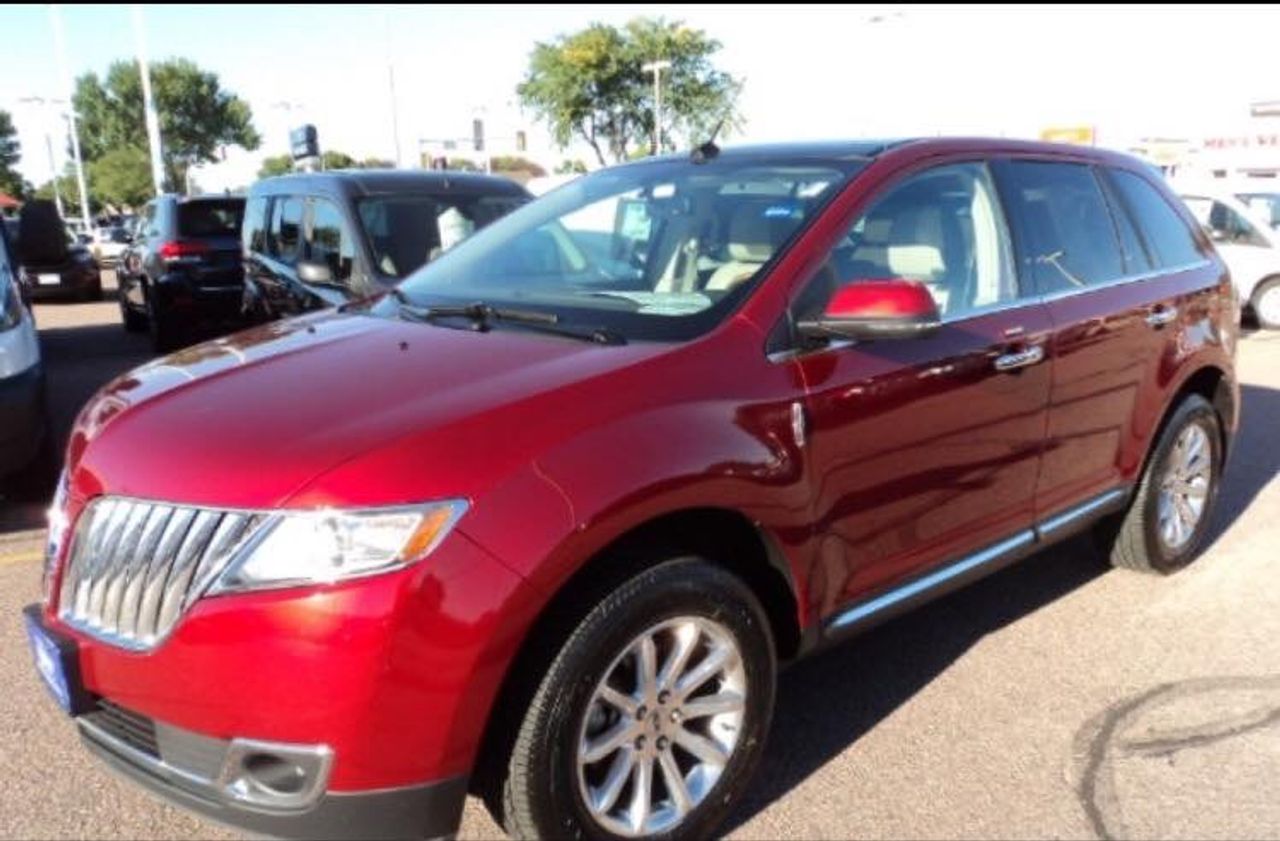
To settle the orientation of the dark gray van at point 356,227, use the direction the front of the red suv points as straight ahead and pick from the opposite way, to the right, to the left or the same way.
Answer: to the left

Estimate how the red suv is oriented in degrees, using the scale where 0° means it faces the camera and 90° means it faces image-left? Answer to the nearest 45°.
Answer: approximately 45°

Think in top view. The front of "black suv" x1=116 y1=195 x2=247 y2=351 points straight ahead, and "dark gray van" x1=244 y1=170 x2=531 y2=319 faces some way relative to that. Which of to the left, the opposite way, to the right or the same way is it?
the opposite way

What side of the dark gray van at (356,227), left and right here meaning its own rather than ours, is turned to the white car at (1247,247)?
left

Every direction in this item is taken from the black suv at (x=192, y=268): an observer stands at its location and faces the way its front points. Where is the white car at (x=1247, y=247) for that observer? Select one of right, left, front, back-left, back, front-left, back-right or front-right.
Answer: back-right
